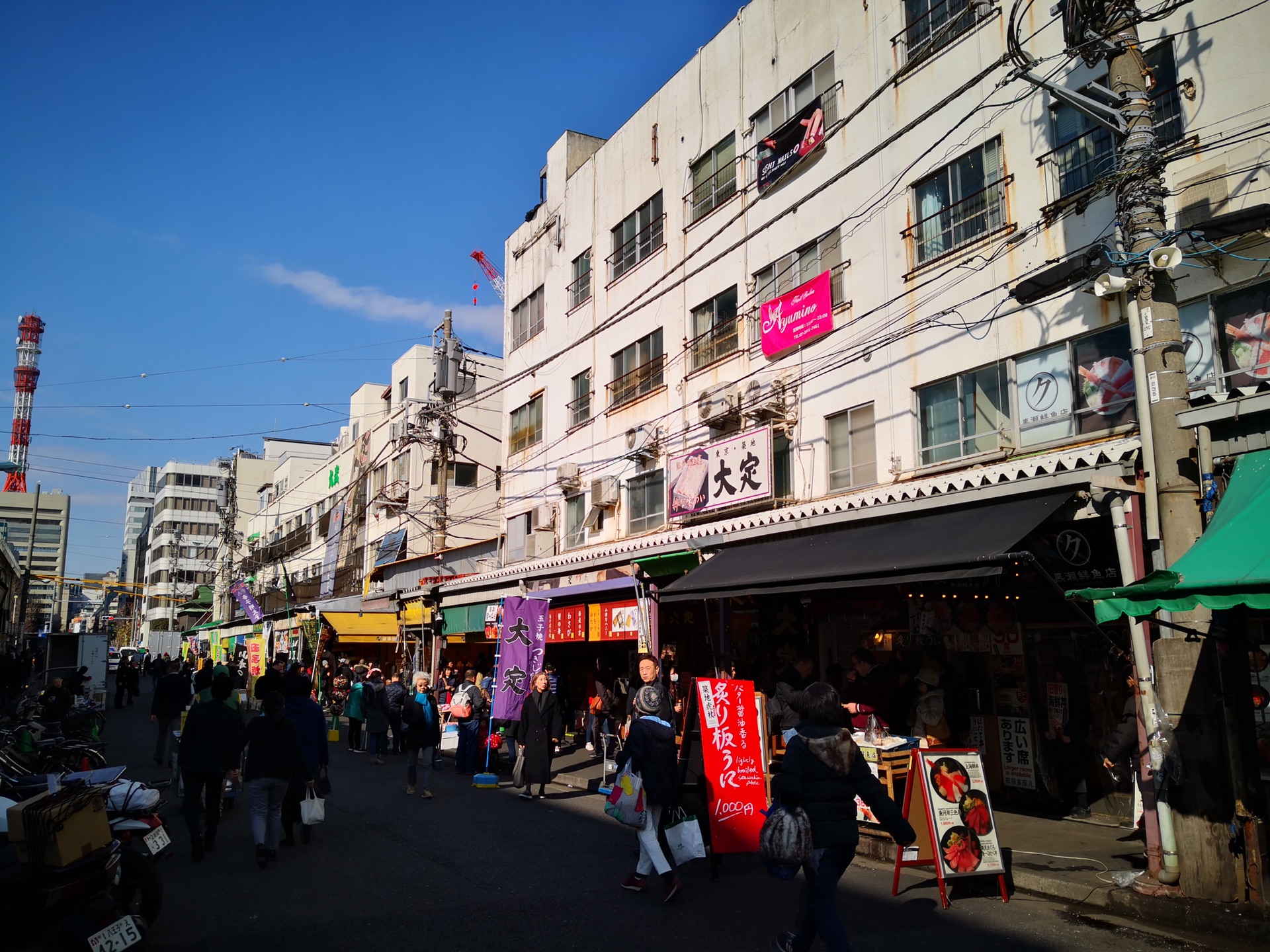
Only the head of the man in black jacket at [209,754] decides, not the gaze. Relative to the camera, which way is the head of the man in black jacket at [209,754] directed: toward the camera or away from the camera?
away from the camera

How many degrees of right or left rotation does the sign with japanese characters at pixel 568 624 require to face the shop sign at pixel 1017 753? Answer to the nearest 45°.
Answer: approximately 90° to its left

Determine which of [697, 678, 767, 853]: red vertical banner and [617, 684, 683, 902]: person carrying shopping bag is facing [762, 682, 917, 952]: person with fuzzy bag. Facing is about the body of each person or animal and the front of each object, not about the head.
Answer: the red vertical banner

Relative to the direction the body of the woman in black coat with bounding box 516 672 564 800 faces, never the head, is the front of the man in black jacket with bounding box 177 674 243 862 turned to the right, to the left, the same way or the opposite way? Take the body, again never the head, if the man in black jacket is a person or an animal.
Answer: the opposite way

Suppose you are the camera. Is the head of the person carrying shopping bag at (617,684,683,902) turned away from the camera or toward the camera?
away from the camera

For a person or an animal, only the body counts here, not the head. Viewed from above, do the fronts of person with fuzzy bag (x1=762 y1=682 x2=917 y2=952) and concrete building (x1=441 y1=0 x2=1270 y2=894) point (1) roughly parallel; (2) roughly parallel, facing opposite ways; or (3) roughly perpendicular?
roughly perpendicular

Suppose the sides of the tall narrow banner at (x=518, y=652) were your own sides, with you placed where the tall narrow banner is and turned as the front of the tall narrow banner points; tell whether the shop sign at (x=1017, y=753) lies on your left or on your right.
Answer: on your left

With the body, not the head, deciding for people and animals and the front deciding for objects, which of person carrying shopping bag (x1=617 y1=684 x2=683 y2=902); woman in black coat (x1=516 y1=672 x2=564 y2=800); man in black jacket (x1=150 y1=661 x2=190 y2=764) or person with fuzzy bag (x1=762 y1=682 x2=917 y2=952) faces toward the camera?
the woman in black coat
